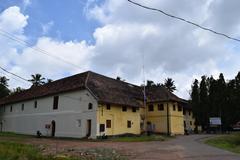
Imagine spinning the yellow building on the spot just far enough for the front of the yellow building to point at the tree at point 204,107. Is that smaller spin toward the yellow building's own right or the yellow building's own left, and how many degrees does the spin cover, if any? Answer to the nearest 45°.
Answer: approximately 90° to the yellow building's own left

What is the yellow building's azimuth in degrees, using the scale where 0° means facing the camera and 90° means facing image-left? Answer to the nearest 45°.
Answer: approximately 315°
